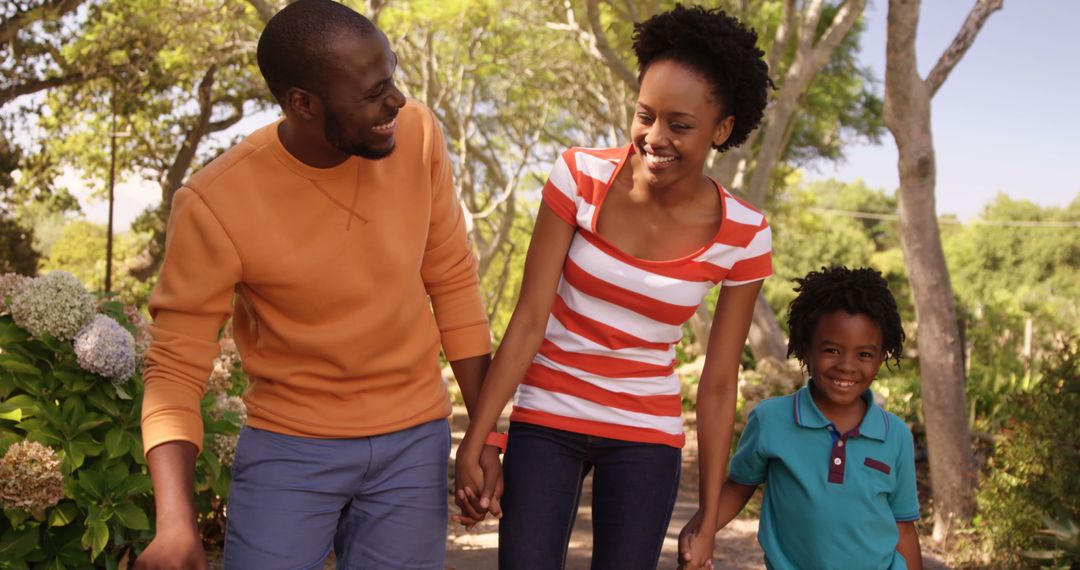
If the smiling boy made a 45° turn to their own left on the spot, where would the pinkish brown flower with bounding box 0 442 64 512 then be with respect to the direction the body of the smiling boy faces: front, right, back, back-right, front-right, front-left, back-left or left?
back-right

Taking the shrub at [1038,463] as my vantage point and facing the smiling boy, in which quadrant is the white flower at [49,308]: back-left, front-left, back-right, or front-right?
front-right

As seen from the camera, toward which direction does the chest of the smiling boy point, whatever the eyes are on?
toward the camera

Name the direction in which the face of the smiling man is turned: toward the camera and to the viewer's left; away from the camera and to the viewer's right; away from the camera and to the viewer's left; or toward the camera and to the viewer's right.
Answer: toward the camera and to the viewer's right

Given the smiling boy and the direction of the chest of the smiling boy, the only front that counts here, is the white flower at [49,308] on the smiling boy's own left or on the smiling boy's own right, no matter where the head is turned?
on the smiling boy's own right

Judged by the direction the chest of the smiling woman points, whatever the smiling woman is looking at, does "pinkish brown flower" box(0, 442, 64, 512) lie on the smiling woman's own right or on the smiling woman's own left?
on the smiling woman's own right

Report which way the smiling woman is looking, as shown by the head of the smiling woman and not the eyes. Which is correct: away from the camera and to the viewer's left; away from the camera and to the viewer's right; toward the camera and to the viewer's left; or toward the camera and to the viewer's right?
toward the camera and to the viewer's left

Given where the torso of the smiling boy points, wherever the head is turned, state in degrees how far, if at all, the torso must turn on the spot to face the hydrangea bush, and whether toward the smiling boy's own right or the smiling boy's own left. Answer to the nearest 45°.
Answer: approximately 90° to the smiling boy's own right

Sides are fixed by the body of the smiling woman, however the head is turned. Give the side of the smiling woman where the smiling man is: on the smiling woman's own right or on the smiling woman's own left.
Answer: on the smiling woman's own right

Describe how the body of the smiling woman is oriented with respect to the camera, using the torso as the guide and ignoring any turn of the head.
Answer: toward the camera

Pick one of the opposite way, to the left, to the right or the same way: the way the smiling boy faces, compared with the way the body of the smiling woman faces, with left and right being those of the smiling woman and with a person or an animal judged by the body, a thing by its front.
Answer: the same way

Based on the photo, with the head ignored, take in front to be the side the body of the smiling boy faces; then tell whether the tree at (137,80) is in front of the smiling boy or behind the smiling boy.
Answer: behind

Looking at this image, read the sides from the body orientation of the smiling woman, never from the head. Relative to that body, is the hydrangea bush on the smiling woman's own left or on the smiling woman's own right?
on the smiling woman's own right

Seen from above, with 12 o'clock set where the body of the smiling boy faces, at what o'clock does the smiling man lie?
The smiling man is roughly at 2 o'clock from the smiling boy.

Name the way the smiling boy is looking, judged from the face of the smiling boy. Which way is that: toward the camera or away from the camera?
toward the camera

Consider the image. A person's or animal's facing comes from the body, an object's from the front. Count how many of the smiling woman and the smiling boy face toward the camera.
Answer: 2
